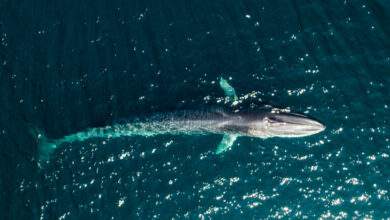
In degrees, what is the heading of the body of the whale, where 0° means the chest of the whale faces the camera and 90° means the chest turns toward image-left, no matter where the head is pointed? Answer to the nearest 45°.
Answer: approximately 270°
